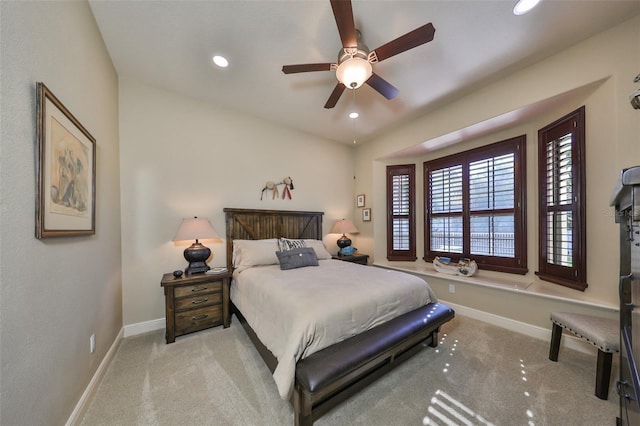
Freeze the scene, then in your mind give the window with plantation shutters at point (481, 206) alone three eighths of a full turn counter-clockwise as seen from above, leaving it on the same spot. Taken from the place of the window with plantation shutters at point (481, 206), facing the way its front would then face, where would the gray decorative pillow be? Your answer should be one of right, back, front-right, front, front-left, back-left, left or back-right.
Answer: back-right

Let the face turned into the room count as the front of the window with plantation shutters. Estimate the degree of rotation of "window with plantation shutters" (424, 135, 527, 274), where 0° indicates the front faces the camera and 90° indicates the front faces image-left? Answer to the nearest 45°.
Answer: approximately 45°

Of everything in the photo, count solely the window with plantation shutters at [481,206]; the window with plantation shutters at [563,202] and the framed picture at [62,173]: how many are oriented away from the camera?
0

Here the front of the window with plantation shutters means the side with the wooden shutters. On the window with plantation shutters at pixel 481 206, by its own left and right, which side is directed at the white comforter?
front

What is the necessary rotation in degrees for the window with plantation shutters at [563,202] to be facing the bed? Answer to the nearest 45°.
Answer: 0° — it already faces it

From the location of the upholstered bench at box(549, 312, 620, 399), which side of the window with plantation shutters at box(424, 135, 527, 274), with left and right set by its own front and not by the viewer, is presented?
left

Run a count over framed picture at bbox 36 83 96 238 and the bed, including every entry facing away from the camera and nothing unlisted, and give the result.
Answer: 0

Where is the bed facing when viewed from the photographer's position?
facing the viewer and to the right of the viewer

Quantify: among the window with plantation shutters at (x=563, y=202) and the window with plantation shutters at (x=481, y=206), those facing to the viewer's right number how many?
0

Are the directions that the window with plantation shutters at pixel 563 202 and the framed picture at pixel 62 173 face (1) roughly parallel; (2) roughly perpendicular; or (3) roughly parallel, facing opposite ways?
roughly parallel, facing opposite ways

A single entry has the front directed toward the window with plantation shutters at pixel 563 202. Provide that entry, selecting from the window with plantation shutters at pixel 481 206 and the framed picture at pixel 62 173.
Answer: the framed picture

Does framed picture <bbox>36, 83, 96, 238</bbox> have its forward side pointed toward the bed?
yes

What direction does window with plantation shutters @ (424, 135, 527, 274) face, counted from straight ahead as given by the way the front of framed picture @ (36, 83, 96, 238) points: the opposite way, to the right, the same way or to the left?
the opposite way

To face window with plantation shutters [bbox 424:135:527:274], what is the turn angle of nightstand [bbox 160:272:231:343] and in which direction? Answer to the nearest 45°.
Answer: approximately 45° to its left

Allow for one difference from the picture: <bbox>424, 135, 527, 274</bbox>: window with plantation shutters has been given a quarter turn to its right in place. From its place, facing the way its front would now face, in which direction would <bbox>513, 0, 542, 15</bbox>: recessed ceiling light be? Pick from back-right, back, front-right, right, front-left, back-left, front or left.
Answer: back-left

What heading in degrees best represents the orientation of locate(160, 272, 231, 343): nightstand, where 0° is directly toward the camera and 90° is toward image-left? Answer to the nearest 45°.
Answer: approximately 315°

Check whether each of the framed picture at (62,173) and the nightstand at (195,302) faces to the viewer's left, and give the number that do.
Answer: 0

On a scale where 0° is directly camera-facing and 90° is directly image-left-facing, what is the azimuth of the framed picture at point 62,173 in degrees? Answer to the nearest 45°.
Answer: approximately 315°

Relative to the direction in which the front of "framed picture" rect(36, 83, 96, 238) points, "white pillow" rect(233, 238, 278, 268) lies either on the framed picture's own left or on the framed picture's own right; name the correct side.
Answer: on the framed picture's own left
